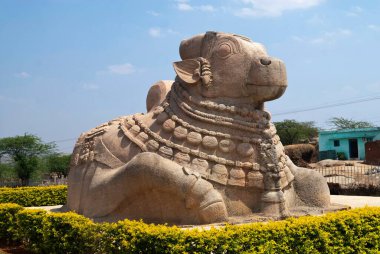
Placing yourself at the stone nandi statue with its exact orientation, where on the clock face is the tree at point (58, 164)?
The tree is roughly at 7 o'clock from the stone nandi statue.

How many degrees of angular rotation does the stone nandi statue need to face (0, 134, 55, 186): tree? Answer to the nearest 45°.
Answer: approximately 180°

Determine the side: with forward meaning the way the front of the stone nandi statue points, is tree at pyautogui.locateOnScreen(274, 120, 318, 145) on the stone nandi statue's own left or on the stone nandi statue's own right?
on the stone nandi statue's own left

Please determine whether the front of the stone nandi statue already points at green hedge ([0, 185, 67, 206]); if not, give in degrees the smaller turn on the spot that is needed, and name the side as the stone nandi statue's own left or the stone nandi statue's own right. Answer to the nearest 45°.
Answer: approximately 180°

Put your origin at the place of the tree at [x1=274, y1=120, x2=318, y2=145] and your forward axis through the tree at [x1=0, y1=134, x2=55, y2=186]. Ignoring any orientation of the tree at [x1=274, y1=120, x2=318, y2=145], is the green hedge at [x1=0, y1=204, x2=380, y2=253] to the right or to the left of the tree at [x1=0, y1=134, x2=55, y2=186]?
left

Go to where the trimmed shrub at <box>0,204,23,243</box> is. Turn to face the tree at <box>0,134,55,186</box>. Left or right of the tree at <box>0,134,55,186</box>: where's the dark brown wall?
right

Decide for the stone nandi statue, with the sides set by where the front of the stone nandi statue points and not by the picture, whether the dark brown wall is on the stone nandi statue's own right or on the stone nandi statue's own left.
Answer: on the stone nandi statue's own left

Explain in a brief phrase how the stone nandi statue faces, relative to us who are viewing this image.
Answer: facing the viewer and to the right of the viewer
